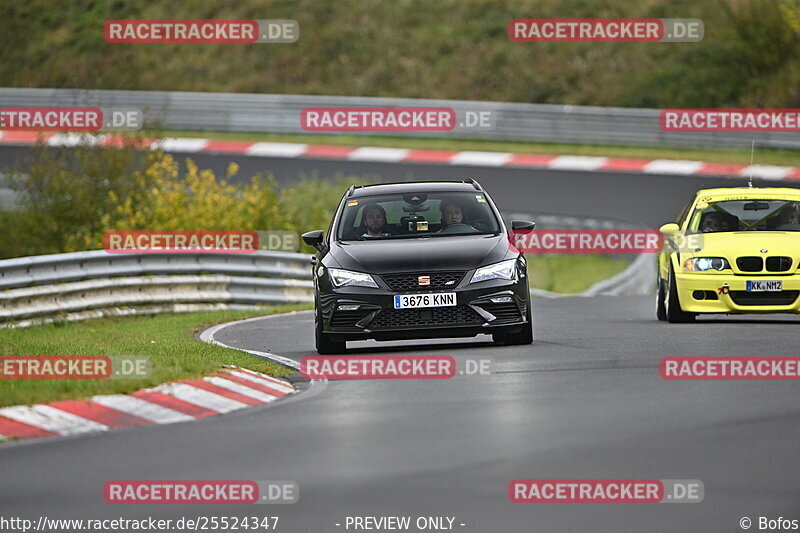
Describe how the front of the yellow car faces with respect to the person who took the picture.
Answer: facing the viewer

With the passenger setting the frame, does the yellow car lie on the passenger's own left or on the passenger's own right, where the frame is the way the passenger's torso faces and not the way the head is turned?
on the passenger's own left

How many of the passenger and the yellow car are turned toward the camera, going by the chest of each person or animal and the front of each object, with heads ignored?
2

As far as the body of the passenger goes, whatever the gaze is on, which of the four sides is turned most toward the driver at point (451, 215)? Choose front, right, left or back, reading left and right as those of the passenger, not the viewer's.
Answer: left

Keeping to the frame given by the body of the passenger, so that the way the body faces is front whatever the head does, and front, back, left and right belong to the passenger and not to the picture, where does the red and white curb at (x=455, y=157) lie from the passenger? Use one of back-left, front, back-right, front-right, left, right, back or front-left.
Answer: back

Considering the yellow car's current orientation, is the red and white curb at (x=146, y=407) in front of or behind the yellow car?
in front
